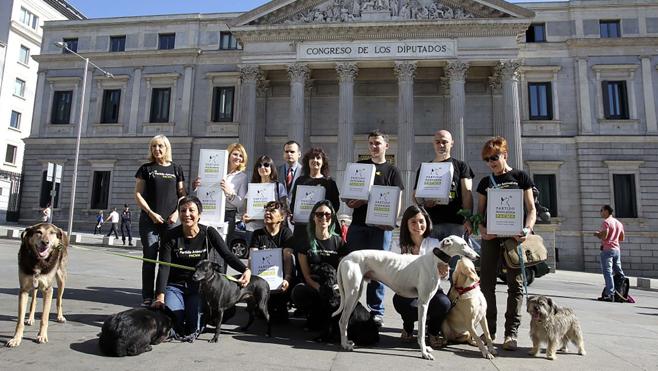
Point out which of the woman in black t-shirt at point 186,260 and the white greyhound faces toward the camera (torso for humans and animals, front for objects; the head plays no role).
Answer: the woman in black t-shirt

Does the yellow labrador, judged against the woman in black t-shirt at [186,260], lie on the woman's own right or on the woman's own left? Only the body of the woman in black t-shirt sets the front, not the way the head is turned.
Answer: on the woman's own left

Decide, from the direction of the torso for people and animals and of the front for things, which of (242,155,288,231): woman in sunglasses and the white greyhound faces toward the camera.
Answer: the woman in sunglasses

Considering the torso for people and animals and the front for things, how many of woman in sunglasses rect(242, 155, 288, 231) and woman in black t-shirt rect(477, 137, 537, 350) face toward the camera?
2

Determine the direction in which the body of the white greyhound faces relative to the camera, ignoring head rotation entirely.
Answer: to the viewer's right

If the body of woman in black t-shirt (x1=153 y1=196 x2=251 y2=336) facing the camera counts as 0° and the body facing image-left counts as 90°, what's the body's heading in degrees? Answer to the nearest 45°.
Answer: approximately 0°

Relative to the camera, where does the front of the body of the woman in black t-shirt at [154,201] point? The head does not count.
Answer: toward the camera

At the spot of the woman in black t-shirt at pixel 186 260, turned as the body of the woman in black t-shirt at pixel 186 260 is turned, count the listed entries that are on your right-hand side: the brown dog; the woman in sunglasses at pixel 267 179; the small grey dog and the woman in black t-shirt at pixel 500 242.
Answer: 1

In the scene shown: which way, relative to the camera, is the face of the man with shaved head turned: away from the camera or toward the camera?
toward the camera

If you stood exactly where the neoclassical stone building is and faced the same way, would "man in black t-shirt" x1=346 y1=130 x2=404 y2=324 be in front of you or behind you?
in front

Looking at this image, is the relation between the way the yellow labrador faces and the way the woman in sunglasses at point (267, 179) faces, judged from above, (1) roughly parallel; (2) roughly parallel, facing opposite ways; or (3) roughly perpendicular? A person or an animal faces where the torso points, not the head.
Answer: roughly parallel

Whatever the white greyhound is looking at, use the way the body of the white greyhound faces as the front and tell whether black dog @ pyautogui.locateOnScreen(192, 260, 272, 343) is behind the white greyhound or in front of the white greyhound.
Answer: behind

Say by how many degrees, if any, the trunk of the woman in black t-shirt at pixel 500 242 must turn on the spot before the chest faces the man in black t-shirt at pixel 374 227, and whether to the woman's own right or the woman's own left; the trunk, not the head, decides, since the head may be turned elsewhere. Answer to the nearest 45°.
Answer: approximately 90° to the woman's own right

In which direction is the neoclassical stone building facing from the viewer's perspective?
toward the camera
